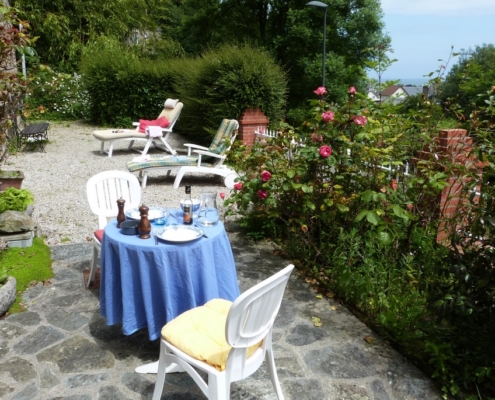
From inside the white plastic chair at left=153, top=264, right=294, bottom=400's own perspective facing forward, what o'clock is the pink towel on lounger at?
The pink towel on lounger is roughly at 1 o'clock from the white plastic chair.

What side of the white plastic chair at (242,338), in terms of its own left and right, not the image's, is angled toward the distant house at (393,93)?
right

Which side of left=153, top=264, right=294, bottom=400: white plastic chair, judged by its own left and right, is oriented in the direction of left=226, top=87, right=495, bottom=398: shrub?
right

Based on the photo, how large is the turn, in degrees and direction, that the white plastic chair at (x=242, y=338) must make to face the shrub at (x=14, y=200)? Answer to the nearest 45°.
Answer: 0° — it already faces it

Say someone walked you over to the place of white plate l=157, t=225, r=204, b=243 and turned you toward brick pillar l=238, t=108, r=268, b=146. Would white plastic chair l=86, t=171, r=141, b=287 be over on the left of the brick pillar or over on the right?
left

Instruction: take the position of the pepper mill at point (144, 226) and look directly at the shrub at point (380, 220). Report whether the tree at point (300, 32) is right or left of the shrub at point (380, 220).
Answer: left

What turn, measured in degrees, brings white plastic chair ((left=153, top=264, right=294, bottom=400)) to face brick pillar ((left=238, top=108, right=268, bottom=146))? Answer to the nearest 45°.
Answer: approximately 45° to its right

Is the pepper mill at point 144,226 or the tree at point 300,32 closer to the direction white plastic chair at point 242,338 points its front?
the pepper mill

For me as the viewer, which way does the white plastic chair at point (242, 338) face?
facing away from the viewer and to the left of the viewer

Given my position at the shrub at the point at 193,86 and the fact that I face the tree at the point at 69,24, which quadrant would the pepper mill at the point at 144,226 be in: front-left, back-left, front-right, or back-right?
back-left

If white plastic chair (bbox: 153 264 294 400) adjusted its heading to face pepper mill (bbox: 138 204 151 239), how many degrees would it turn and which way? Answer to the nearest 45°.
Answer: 0° — it already faces it
